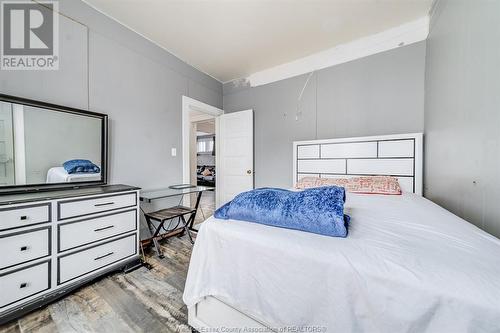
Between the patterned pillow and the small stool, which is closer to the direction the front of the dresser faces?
the patterned pillow

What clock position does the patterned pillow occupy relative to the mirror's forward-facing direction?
The patterned pillow is roughly at 12 o'clock from the mirror.

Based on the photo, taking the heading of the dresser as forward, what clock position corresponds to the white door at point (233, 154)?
The white door is roughly at 10 o'clock from the dresser.

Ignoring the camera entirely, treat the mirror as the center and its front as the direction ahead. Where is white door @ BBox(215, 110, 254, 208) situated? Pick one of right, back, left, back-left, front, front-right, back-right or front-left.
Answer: front-left

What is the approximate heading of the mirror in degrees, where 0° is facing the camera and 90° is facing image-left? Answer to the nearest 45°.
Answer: approximately 315°

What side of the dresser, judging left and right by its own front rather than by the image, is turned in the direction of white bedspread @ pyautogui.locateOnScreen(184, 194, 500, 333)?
front

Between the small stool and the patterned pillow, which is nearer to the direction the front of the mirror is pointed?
the patterned pillow

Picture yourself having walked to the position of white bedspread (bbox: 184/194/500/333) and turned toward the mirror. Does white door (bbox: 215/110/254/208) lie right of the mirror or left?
right

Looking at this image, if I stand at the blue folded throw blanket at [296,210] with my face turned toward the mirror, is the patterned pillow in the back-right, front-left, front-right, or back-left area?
back-right

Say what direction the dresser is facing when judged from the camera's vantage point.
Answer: facing the viewer and to the right of the viewer
